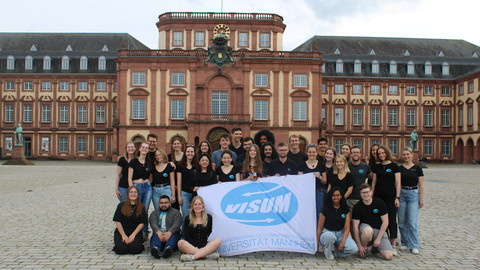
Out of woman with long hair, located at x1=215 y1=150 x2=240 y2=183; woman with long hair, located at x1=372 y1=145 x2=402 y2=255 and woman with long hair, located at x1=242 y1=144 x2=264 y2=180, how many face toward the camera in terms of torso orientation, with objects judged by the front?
3

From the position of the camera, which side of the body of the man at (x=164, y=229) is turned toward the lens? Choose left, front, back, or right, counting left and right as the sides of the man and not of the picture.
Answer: front

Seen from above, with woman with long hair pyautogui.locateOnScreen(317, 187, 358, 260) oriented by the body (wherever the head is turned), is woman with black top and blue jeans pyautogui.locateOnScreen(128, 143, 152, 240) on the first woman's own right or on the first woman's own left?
on the first woman's own right

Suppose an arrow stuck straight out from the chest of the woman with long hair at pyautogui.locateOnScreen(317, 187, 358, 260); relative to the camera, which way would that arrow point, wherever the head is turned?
toward the camera

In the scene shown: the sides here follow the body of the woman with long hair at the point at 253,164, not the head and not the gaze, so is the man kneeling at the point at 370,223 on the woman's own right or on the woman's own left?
on the woman's own left

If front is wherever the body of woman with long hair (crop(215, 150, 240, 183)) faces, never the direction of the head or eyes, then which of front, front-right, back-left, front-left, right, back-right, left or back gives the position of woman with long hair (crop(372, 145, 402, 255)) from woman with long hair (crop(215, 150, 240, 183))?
left

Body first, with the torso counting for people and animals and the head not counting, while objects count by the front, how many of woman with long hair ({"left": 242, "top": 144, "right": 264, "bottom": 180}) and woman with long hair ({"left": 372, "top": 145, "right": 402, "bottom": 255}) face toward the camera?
2

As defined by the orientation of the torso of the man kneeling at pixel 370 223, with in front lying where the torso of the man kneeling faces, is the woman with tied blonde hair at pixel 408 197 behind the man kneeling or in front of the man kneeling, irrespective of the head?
behind

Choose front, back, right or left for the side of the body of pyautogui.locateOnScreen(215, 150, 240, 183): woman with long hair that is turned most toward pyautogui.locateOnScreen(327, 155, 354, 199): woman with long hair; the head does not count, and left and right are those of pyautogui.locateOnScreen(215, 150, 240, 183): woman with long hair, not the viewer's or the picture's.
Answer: left

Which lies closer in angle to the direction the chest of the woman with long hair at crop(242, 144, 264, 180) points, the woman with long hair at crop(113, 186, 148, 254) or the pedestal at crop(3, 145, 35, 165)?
the woman with long hair
